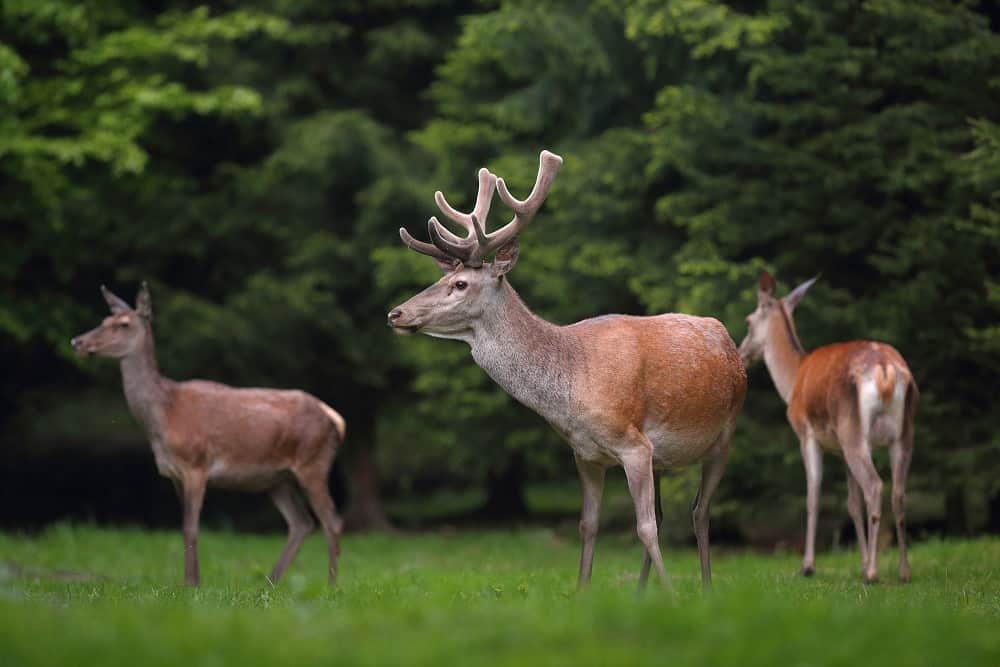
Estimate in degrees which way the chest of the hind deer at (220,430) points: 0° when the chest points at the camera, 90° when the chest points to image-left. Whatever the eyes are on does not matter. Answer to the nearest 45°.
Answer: approximately 90°

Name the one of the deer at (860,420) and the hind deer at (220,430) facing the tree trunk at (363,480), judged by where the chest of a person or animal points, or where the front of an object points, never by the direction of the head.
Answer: the deer

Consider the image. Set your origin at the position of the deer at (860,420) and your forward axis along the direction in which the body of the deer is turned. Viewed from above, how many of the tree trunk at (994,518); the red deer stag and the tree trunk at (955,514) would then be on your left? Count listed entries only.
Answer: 1

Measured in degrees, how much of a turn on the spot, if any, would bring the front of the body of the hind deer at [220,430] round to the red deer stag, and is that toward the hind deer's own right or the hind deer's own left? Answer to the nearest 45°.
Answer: approximately 135° to the hind deer's own left

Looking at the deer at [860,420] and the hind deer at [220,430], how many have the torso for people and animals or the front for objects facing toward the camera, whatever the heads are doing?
0

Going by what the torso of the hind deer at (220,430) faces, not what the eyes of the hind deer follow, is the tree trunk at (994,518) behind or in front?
behind

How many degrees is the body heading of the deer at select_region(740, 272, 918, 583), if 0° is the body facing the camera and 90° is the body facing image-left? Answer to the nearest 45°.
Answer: approximately 135°

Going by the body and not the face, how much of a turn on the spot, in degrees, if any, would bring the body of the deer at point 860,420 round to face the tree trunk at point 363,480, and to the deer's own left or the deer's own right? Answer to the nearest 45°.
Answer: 0° — it already faces it

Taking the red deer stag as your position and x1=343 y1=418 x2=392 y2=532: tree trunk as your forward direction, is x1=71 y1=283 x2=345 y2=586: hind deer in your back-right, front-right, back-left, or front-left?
front-left

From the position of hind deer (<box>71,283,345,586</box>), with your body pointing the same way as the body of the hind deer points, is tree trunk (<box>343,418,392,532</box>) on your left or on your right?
on your right

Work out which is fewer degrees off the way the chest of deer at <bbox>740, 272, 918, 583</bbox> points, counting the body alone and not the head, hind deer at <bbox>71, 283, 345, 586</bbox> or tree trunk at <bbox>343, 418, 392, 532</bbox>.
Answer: the tree trunk

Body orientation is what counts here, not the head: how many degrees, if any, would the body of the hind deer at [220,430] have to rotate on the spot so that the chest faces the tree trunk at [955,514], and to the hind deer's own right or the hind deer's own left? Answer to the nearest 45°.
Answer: approximately 180°

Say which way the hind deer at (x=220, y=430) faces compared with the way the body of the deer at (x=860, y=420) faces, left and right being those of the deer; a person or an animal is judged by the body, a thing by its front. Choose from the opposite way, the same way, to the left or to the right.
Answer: to the left
